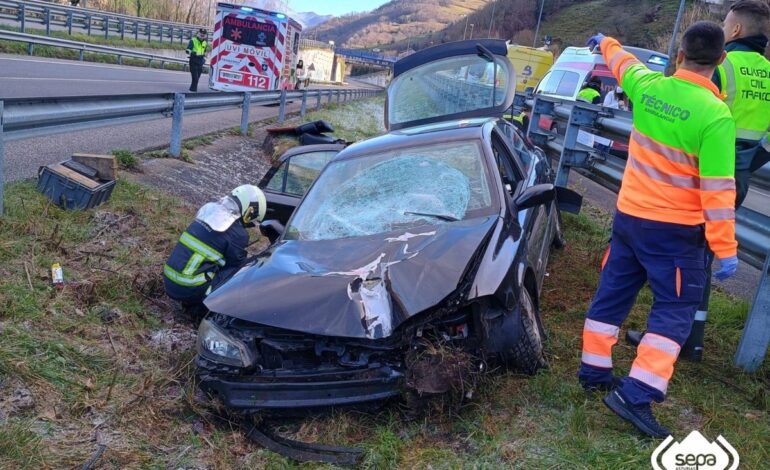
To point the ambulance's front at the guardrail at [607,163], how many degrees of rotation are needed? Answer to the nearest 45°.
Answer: approximately 180°

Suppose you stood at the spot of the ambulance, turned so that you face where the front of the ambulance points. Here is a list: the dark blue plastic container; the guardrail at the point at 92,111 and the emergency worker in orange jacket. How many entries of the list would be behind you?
3

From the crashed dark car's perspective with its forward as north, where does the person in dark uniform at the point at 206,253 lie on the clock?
The person in dark uniform is roughly at 3 o'clock from the crashed dark car.

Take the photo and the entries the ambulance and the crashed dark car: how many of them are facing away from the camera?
1

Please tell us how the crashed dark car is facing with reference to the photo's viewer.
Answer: facing the viewer and to the left of the viewer

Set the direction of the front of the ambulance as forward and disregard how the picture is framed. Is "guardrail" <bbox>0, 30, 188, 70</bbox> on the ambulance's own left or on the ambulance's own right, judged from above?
on the ambulance's own left

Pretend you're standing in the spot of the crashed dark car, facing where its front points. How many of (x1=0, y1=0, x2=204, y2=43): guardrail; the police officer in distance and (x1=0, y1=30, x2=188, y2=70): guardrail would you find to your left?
0

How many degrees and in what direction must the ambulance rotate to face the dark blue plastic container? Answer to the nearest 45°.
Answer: approximately 180°

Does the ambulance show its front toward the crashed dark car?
no

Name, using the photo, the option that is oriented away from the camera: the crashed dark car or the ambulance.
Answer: the ambulance

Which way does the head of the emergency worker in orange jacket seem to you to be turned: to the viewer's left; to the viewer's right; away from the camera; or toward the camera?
away from the camera

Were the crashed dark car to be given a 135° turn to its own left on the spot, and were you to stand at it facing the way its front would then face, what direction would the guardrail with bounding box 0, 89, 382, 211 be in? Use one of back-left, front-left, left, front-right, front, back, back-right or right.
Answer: back-left

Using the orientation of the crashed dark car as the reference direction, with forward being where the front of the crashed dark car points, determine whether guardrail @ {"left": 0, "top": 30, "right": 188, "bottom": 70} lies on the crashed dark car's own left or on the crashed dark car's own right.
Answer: on the crashed dark car's own right

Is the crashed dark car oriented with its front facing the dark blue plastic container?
no

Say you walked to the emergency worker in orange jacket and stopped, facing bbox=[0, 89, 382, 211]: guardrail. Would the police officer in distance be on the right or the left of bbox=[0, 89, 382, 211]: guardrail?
right

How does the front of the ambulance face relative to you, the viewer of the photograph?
facing away from the viewer

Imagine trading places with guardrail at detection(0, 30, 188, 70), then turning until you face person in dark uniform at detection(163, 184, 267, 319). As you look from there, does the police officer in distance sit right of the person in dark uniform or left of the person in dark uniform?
left

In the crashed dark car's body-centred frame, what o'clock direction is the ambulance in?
The ambulance is roughly at 4 o'clock from the crashed dark car.
